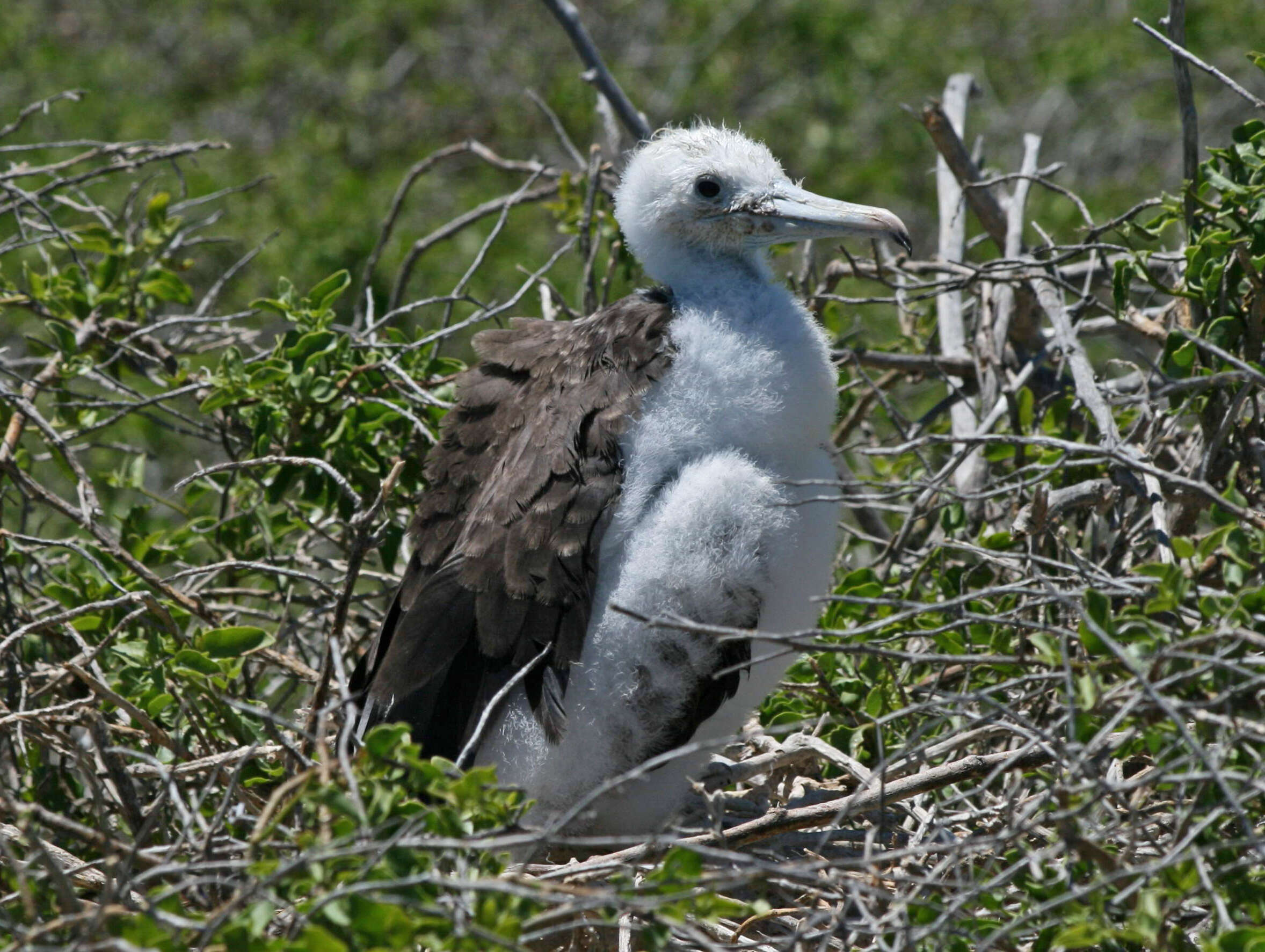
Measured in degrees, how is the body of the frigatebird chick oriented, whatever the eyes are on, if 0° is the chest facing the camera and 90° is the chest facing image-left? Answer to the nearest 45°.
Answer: approximately 270°
